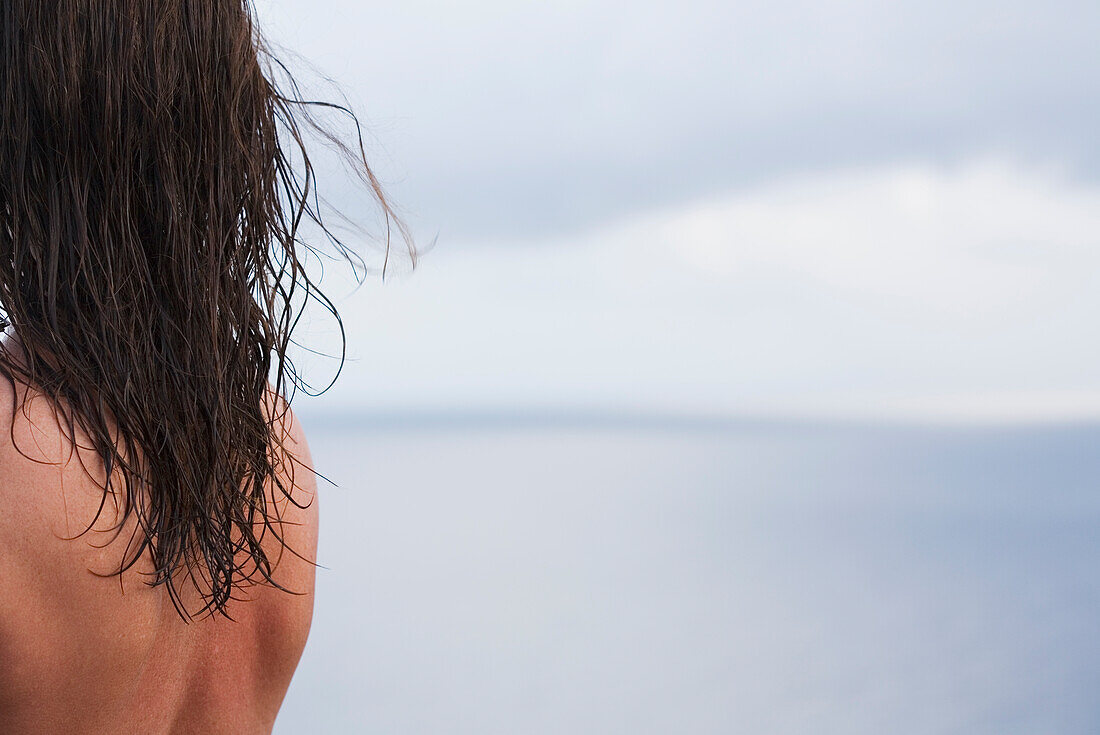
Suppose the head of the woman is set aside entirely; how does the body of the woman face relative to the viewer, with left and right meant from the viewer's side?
facing away from the viewer and to the right of the viewer

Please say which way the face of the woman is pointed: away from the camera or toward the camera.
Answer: away from the camera
